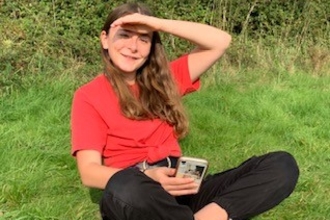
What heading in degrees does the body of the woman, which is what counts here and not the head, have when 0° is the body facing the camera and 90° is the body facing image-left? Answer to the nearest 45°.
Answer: approximately 315°
